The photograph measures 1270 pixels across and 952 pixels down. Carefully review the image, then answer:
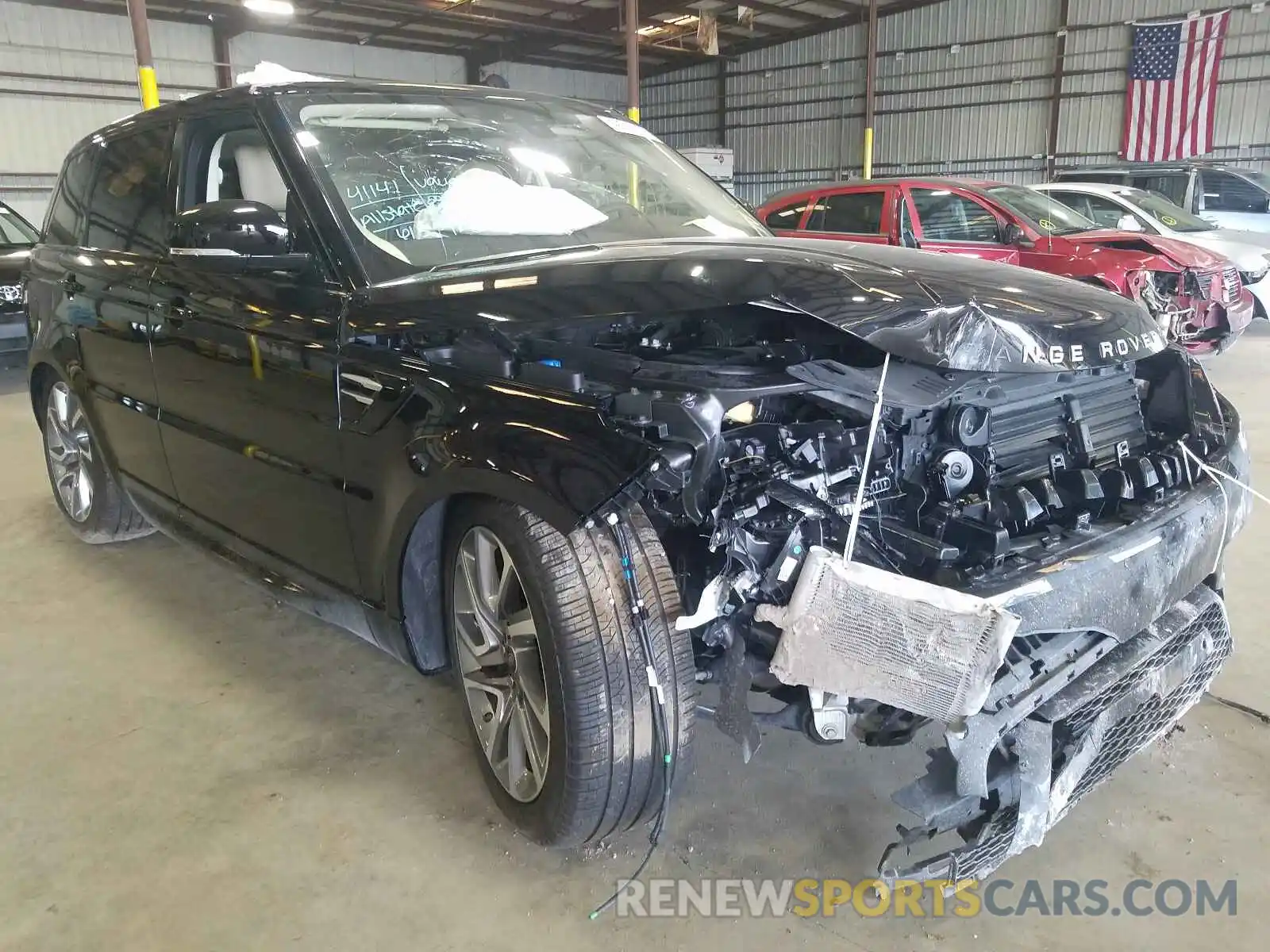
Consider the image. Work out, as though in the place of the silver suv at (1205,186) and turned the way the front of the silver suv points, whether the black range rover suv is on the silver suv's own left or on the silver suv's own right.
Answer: on the silver suv's own right

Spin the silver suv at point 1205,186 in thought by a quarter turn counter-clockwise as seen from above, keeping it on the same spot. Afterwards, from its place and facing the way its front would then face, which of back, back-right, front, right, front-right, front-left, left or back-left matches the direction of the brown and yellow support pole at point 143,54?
back-left

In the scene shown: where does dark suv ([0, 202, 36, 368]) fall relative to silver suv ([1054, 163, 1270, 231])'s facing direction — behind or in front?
behind

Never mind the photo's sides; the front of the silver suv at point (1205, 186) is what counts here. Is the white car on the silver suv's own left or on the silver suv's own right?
on the silver suv's own right

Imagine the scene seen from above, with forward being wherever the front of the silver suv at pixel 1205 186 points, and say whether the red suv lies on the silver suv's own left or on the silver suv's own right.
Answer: on the silver suv's own right

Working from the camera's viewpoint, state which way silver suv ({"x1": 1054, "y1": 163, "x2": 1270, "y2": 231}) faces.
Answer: facing to the right of the viewer

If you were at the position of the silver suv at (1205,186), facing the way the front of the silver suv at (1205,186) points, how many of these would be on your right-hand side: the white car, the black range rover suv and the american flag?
2

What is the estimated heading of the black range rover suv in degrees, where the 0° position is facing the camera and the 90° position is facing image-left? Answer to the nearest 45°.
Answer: approximately 315°

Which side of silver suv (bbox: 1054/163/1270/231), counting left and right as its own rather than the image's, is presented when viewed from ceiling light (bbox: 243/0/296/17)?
back
